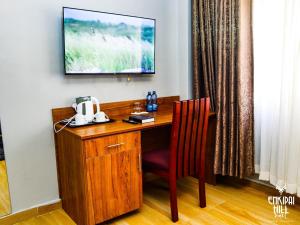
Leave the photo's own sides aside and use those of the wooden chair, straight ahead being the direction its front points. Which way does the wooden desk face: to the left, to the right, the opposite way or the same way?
the opposite way

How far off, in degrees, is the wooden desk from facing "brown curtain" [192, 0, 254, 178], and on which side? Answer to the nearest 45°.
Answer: approximately 45° to its left

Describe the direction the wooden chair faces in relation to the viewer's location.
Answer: facing away from the viewer and to the left of the viewer

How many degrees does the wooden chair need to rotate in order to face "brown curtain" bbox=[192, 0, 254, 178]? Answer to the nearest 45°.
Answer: approximately 90° to its right
